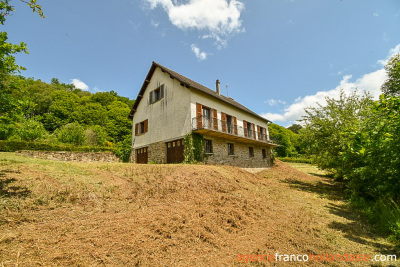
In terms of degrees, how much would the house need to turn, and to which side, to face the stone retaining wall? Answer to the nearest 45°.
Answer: approximately 135° to its right

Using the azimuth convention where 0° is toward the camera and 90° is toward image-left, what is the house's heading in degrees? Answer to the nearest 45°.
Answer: approximately 315°

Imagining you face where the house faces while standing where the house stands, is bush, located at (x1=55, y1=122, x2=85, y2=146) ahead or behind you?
behind

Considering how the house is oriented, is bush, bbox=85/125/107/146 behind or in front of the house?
behind
